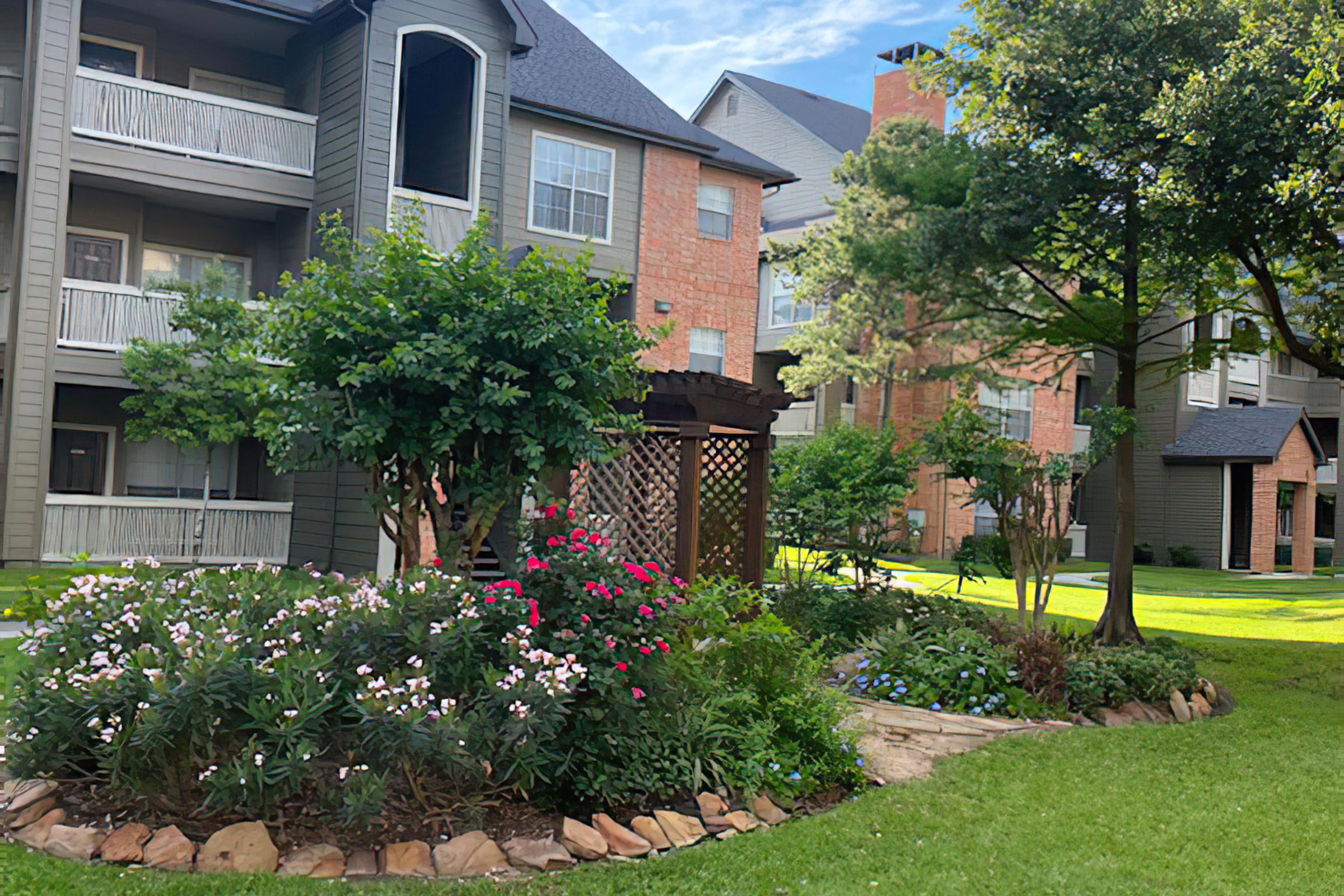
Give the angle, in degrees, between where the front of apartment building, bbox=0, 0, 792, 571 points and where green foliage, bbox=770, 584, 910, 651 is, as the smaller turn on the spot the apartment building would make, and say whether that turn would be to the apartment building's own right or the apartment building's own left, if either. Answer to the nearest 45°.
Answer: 0° — it already faces it

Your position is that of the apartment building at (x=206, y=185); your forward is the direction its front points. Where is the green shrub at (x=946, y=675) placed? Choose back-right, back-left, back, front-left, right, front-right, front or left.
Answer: front

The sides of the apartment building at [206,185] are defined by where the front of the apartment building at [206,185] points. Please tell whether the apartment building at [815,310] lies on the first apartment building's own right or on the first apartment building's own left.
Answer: on the first apartment building's own left

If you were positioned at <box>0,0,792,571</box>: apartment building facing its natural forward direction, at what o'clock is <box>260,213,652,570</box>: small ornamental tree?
The small ornamental tree is roughly at 1 o'clock from the apartment building.

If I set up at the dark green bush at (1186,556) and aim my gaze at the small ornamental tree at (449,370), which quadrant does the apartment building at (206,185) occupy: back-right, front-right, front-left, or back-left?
front-right

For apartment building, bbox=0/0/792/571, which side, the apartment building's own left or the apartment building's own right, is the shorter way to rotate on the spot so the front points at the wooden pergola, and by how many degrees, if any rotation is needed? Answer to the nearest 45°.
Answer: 0° — it already faces it

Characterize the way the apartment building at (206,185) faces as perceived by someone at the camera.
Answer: facing the viewer and to the right of the viewer

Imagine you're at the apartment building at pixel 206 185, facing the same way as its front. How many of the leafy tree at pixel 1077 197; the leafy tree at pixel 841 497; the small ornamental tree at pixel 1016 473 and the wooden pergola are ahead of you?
4

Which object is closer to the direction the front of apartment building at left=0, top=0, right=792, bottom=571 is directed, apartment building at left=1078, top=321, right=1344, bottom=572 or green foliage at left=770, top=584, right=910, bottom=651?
the green foliage

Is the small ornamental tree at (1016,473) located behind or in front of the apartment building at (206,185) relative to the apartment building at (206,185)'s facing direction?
in front

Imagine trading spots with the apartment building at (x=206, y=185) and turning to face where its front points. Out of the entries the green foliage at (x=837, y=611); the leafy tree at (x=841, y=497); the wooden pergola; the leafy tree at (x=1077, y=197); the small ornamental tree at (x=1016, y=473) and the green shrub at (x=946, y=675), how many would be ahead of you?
6
